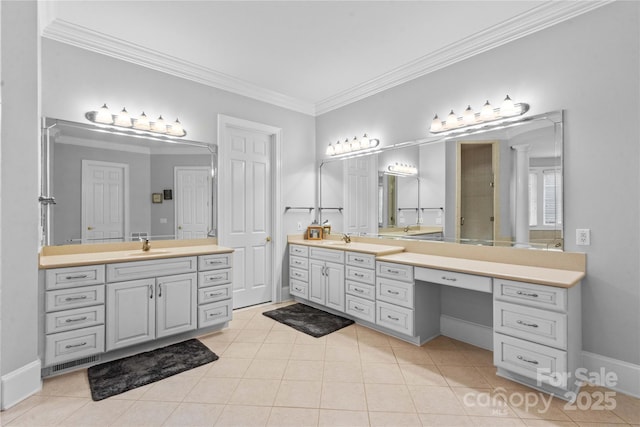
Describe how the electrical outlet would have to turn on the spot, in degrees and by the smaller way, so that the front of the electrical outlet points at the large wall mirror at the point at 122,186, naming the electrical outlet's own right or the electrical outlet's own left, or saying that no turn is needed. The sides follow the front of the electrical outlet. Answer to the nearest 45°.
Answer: approximately 45° to the electrical outlet's own right

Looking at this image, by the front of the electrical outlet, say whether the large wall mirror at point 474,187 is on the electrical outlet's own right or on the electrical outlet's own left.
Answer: on the electrical outlet's own right

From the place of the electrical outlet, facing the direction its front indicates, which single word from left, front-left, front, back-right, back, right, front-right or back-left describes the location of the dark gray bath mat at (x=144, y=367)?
front-right

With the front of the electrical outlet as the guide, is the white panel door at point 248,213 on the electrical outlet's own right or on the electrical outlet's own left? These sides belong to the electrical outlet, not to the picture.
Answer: on the electrical outlet's own right

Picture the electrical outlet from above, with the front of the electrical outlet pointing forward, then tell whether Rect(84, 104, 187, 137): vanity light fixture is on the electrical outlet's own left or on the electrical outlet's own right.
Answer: on the electrical outlet's own right

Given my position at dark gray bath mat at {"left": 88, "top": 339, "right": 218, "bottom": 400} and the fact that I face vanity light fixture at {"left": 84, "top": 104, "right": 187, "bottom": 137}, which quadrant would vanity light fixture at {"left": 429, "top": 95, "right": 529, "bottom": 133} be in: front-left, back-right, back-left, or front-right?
back-right
